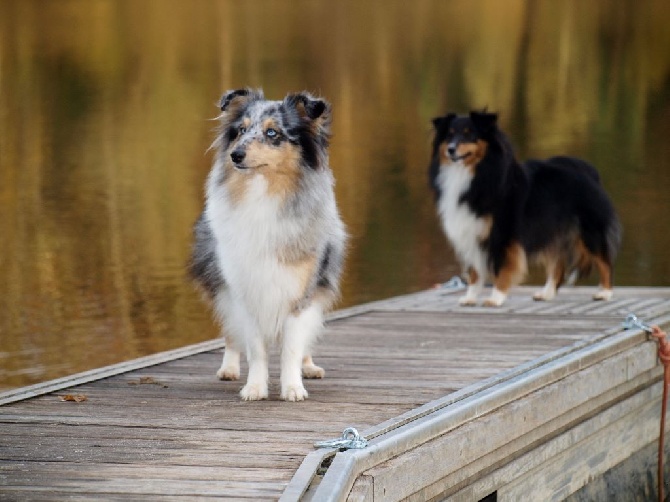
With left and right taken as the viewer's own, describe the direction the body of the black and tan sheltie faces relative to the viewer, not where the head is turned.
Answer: facing the viewer and to the left of the viewer

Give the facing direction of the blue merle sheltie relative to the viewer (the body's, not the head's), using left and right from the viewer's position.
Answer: facing the viewer

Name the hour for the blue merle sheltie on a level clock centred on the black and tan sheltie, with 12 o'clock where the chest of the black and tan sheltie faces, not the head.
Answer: The blue merle sheltie is roughly at 11 o'clock from the black and tan sheltie.

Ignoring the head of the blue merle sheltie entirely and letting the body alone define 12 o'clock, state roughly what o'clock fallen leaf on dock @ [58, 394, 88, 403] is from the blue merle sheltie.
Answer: The fallen leaf on dock is roughly at 3 o'clock from the blue merle sheltie.

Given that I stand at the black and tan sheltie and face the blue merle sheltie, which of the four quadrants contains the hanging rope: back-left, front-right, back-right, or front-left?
front-left

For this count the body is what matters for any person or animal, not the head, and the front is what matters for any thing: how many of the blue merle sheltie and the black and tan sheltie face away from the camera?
0

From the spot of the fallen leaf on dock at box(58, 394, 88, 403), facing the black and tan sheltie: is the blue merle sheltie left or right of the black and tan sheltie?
right

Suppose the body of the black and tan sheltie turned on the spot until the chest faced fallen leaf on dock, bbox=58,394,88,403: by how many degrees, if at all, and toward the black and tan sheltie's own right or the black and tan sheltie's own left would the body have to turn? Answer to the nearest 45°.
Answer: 0° — it already faces it

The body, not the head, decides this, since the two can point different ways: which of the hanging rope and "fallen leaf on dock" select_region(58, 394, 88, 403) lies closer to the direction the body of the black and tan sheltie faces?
the fallen leaf on dock

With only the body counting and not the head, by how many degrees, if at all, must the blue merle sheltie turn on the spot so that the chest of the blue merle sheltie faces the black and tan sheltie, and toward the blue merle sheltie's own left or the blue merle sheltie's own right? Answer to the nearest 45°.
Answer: approximately 135° to the blue merle sheltie's own left
